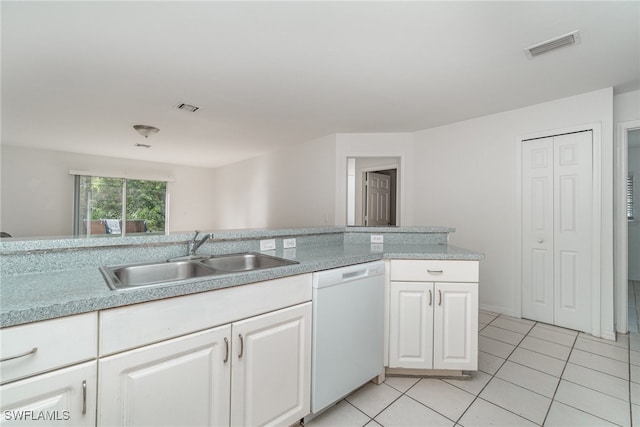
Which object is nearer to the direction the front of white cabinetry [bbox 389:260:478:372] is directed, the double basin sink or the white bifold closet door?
the double basin sink

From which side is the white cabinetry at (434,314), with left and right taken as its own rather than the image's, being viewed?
front

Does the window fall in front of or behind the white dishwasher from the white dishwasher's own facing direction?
behind

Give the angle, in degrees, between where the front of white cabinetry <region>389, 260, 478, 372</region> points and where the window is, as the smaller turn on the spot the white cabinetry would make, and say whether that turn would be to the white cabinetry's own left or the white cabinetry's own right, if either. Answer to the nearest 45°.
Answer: approximately 90° to the white cabinetry's own right

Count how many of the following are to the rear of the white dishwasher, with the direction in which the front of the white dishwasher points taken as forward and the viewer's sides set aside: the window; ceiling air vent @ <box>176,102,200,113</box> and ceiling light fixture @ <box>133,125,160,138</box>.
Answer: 3

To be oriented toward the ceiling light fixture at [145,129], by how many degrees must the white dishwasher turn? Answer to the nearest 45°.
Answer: approximately 180°

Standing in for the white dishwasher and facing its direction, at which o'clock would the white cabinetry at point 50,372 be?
The white cabinetry is roughly at 3 o'clock from the white dishwasher.

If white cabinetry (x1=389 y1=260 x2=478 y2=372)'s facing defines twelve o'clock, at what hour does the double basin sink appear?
The double basin sink is roughly at 2 o'clock from the white cabinetry.

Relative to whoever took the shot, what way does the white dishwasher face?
facing the viewer and to the right of the viewer

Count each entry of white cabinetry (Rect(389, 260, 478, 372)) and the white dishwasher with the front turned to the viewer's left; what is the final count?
0

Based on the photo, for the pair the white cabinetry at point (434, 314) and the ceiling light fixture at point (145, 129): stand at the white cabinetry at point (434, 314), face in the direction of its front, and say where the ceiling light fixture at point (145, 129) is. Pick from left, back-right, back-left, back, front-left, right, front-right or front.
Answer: right

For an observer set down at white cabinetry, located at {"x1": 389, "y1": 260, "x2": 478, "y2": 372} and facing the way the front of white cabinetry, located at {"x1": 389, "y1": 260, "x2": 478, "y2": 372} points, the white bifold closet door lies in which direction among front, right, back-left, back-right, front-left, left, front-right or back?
back-left

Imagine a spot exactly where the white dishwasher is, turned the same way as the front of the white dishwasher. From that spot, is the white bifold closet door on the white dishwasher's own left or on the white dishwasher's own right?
on the white dishwasher's own left

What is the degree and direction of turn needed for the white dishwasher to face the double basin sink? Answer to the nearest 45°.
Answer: approximately 135° to its right
